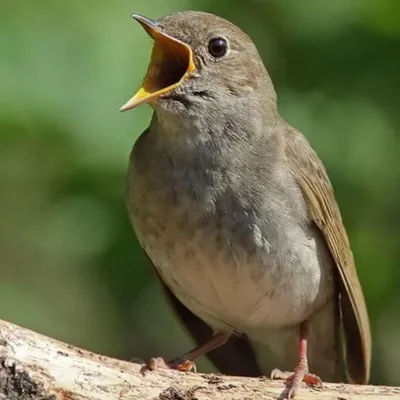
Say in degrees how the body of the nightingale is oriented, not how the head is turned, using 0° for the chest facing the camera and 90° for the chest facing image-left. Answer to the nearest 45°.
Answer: approximately 45°
